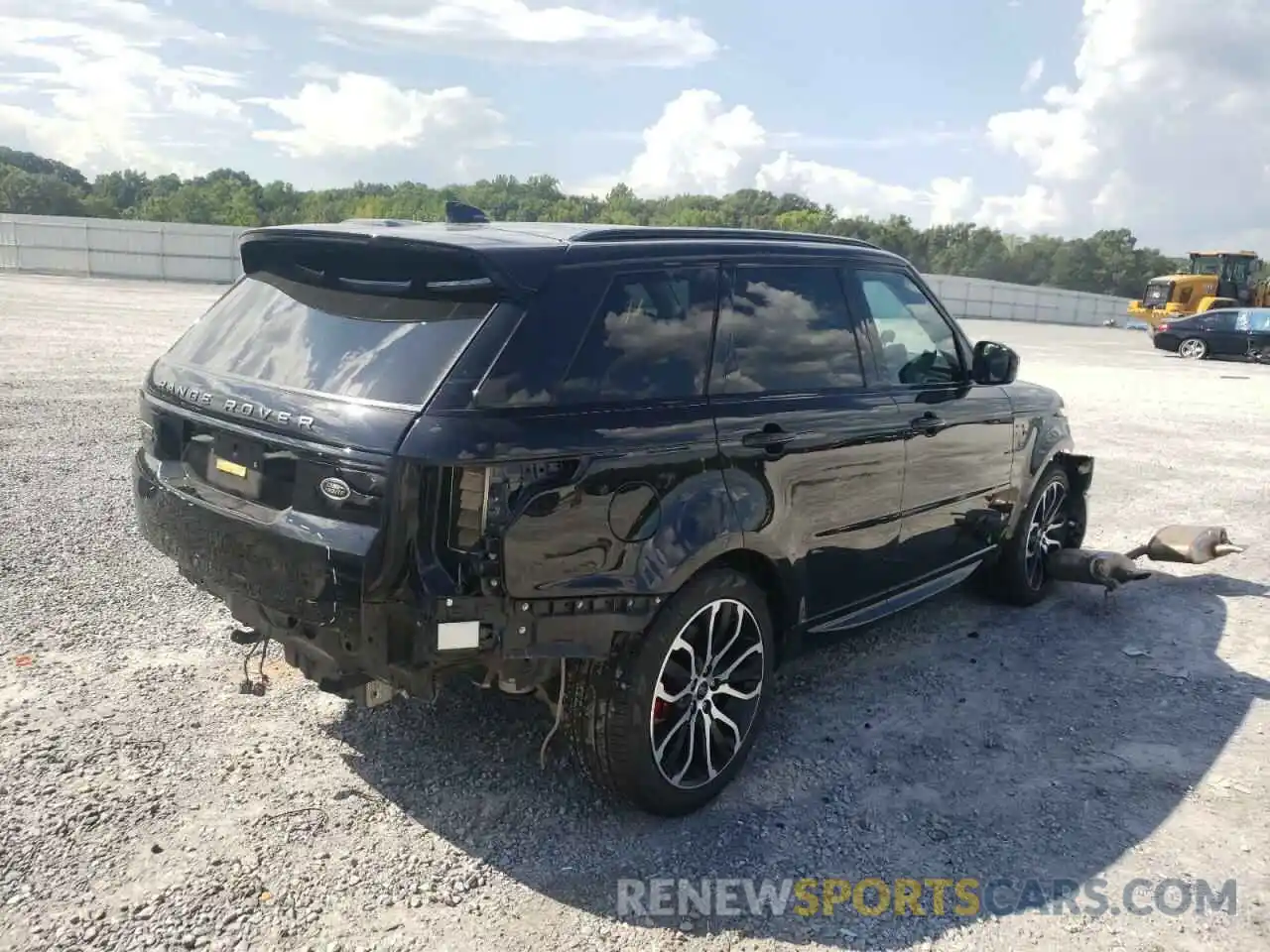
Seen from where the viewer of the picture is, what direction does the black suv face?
facing away from the viewer and to the right of the viewer

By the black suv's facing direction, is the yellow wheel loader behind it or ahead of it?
ahead

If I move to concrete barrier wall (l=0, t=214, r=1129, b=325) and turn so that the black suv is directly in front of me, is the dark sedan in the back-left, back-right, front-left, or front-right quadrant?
front-left

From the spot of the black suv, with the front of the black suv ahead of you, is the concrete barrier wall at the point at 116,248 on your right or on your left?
on your left
